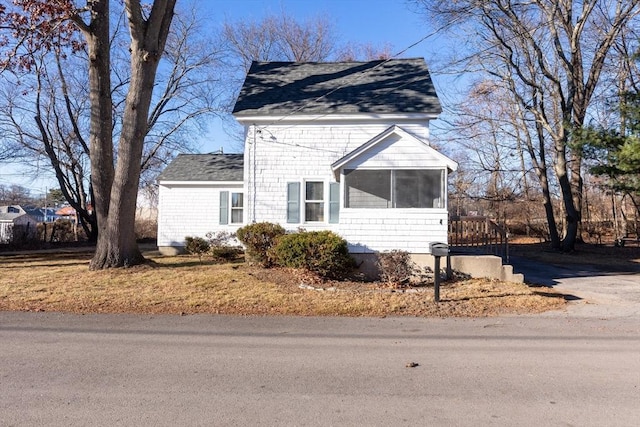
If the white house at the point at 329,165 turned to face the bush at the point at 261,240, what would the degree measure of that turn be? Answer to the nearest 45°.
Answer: approximately 45° to its right

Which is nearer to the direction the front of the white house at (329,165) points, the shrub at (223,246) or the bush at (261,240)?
the bush

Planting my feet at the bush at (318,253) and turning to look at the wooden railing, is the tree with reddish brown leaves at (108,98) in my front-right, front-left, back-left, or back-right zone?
back-left

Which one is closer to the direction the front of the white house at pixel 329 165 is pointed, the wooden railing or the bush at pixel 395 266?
the bush

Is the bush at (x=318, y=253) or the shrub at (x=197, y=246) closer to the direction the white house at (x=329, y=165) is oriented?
the bush

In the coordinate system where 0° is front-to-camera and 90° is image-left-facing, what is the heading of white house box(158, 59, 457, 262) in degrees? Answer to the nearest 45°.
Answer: approximately 0°

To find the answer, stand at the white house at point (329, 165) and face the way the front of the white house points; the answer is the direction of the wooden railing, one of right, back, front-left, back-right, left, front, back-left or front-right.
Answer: left

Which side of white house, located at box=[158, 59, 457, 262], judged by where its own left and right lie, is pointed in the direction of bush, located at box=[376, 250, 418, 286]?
front

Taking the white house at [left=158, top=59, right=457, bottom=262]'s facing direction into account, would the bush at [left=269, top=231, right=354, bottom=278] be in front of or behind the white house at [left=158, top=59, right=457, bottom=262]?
in front

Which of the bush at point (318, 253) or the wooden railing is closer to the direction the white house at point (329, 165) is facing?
the bush
